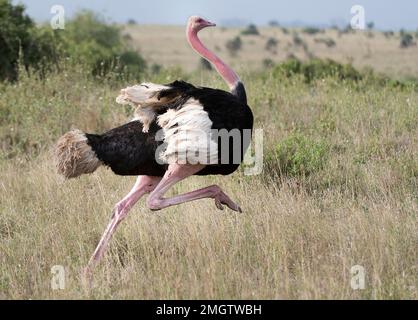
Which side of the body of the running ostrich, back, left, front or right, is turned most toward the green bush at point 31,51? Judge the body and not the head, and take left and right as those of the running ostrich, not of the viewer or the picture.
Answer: left

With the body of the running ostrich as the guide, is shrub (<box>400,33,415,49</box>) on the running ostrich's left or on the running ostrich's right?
on the running ostrich's left

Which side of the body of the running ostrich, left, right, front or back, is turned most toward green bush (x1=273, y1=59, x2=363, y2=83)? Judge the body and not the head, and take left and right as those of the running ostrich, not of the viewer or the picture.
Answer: left

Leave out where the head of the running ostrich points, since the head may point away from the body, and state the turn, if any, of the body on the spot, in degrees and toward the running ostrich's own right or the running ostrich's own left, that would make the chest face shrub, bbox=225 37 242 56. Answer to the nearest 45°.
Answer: approximately 90° to the running ostrich's own left

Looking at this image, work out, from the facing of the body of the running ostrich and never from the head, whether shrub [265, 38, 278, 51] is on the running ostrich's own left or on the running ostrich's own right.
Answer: on the running ostrich's own left

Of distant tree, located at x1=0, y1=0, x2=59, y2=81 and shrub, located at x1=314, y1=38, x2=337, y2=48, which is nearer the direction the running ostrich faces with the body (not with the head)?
the shrub

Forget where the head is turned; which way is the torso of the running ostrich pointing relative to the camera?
to the viewer's right
